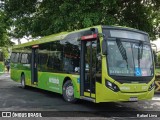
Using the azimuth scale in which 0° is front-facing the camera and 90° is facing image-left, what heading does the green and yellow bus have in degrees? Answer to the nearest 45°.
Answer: approximately 315°
